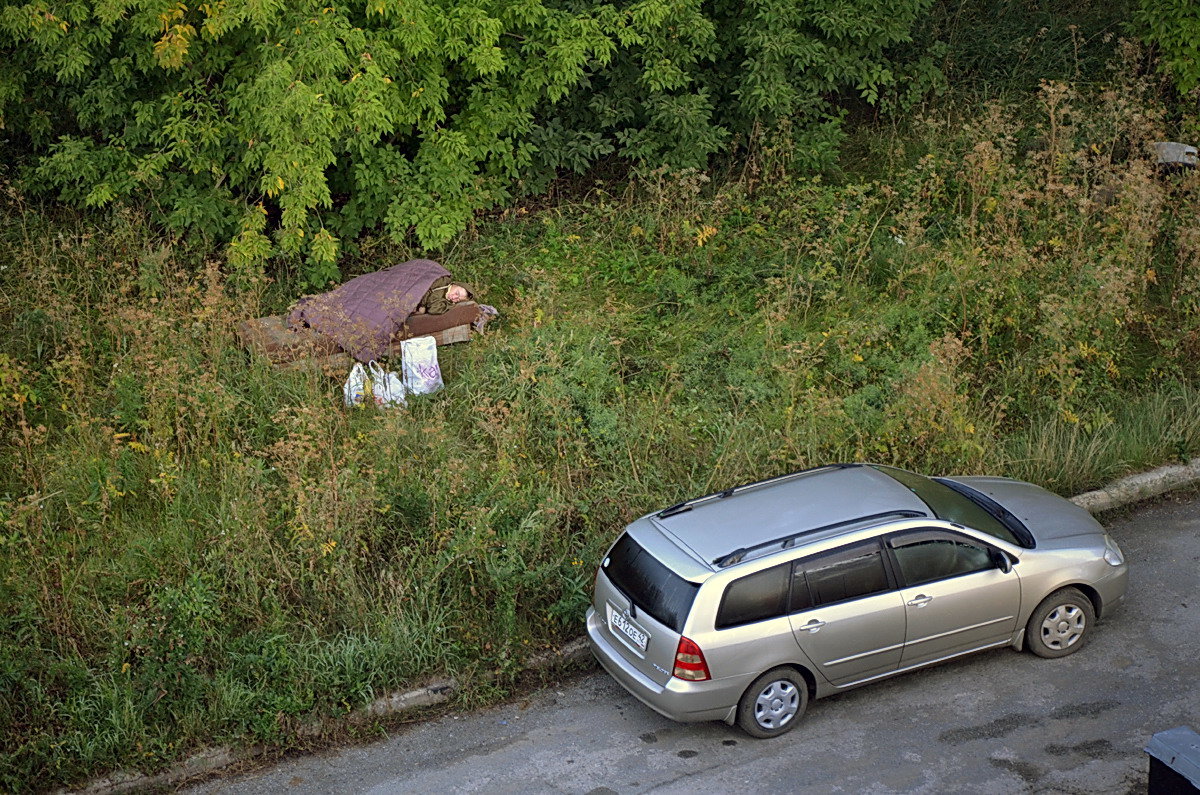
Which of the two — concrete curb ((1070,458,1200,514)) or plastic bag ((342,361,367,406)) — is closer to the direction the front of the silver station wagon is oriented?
the concrete curb

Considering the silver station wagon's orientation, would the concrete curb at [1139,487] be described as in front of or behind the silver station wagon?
in front

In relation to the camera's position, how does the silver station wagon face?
facing away from the viewer and to the right of the viewer

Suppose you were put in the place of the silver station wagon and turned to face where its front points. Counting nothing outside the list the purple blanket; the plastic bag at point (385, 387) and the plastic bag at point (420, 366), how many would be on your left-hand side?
3

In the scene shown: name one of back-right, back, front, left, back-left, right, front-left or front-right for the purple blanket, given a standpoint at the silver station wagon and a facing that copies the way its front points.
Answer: left

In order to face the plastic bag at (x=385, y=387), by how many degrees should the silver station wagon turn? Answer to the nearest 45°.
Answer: approximately 90° to its left

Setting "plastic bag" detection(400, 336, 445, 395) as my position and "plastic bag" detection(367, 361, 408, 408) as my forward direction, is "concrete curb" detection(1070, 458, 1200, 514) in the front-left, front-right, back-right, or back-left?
back-left

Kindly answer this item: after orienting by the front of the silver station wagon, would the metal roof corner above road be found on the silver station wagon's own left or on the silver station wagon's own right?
on the silver station wagon's own right

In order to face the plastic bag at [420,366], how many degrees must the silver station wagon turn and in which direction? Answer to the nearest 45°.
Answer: approximately 90° to its left
